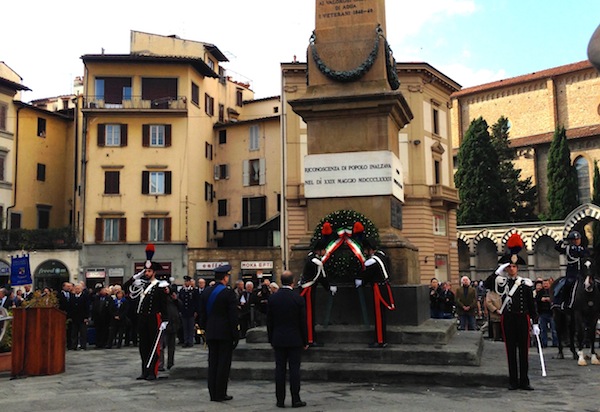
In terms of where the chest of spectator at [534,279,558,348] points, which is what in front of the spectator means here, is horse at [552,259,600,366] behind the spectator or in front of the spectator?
in front

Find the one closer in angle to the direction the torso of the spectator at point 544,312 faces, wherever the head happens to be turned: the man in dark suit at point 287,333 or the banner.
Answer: the man in dark suit

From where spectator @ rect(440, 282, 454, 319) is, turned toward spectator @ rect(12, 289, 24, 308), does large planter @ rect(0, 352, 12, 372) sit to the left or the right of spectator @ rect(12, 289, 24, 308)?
left

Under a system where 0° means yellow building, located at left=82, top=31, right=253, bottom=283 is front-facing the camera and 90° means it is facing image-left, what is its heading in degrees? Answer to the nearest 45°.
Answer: approximately 0°

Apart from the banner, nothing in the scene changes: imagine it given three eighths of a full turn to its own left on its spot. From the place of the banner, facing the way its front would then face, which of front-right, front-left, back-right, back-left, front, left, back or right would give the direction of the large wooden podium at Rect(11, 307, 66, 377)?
back-right

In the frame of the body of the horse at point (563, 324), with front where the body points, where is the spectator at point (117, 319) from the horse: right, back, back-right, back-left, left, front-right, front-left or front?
front-right

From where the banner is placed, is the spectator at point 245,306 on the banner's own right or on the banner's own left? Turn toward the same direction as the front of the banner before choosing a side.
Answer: on the banner's own left

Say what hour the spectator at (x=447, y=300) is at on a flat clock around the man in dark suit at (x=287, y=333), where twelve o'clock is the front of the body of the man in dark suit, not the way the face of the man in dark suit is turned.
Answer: The spectator is roughly at 1 o'clock from the man in dark suit.

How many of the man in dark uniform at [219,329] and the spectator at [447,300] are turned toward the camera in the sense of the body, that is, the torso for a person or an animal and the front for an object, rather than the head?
1
